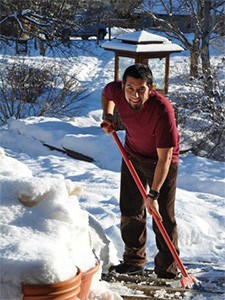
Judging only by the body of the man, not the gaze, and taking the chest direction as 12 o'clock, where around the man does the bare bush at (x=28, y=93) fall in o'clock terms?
The bare bush is roughly at 4 o'clock from the man.

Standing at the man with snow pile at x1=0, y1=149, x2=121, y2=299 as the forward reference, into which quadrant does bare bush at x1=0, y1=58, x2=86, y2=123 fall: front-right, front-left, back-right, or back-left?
back-right

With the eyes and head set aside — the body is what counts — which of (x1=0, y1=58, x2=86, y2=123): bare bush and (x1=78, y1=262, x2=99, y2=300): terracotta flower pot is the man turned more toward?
the terracotta flower pot

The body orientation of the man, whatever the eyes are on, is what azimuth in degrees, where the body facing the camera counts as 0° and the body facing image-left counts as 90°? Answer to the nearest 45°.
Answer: approximately 45°

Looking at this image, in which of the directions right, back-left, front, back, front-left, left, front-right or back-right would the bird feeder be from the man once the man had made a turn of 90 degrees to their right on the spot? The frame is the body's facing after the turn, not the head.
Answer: front-right
